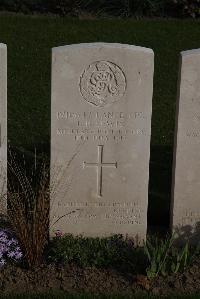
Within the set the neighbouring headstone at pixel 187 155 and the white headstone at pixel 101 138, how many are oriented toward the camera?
2

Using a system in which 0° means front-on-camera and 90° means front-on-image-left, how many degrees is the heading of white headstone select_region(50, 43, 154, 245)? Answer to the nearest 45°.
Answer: approximately 0°

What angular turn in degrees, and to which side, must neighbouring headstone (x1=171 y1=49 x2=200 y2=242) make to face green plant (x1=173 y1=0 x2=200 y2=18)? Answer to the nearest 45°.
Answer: approximately 180°

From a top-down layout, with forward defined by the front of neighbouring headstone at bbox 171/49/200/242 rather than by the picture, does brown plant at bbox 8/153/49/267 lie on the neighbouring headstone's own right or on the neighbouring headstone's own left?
on the neighbouring headstone's own right

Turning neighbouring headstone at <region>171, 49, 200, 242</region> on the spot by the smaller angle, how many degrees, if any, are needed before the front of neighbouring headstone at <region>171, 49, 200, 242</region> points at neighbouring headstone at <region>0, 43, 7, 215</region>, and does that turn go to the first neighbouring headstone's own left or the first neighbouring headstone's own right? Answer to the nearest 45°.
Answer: approximately 90° to the first neighbouring headstone's own right

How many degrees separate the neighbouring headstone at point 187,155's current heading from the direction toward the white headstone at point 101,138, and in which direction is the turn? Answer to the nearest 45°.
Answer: approximately 90° to its right

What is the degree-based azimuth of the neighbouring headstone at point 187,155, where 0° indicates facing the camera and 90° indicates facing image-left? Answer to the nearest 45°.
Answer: approximately 0°

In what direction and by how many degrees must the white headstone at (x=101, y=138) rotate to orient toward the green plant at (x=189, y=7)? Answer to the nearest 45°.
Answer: approximately 180°
